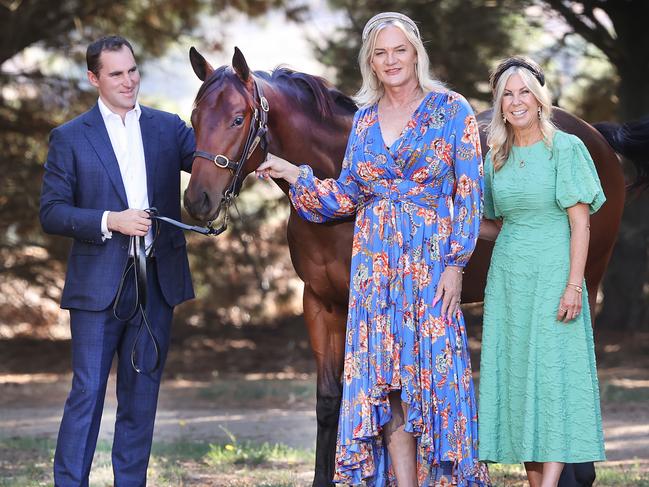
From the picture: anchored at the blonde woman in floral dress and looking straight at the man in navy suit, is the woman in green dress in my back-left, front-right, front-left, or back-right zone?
back-right

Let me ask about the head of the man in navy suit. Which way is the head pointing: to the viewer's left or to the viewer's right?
to the viewer's right

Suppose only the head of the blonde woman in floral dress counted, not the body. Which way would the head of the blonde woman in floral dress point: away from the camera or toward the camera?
toward the camera

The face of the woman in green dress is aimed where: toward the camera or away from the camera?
toward the camera

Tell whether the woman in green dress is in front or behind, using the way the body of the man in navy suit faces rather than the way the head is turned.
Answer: in front

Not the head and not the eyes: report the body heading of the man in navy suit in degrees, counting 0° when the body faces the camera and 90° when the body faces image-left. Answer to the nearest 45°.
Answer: approximately 315°
